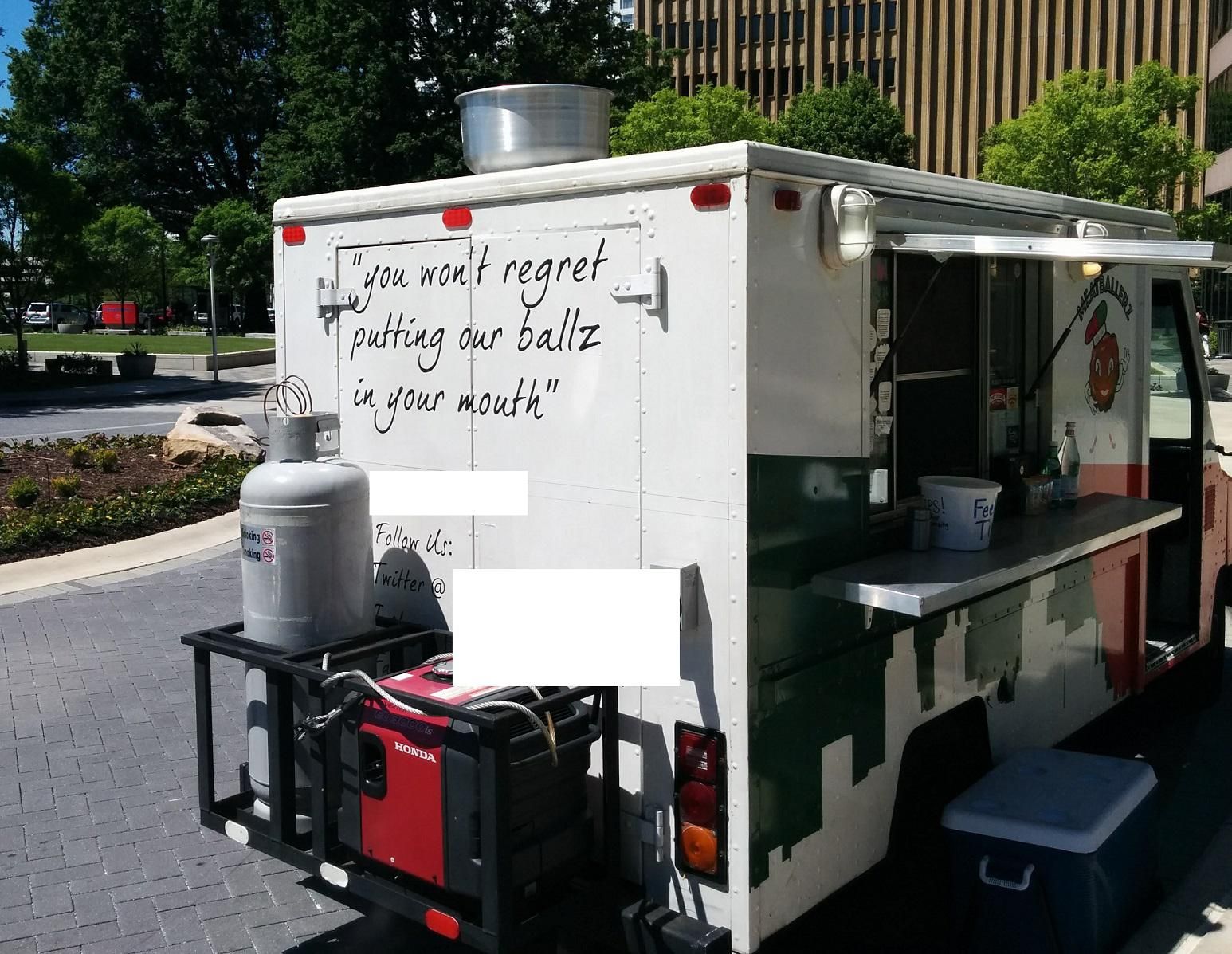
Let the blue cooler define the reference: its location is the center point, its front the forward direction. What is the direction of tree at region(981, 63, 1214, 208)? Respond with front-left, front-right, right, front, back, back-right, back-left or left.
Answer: back-left

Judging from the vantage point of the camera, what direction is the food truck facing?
facing away from the viewer and to the right of the viewer

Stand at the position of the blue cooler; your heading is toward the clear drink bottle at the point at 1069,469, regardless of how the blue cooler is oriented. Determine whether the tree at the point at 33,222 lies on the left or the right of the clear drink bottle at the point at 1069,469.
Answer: left
